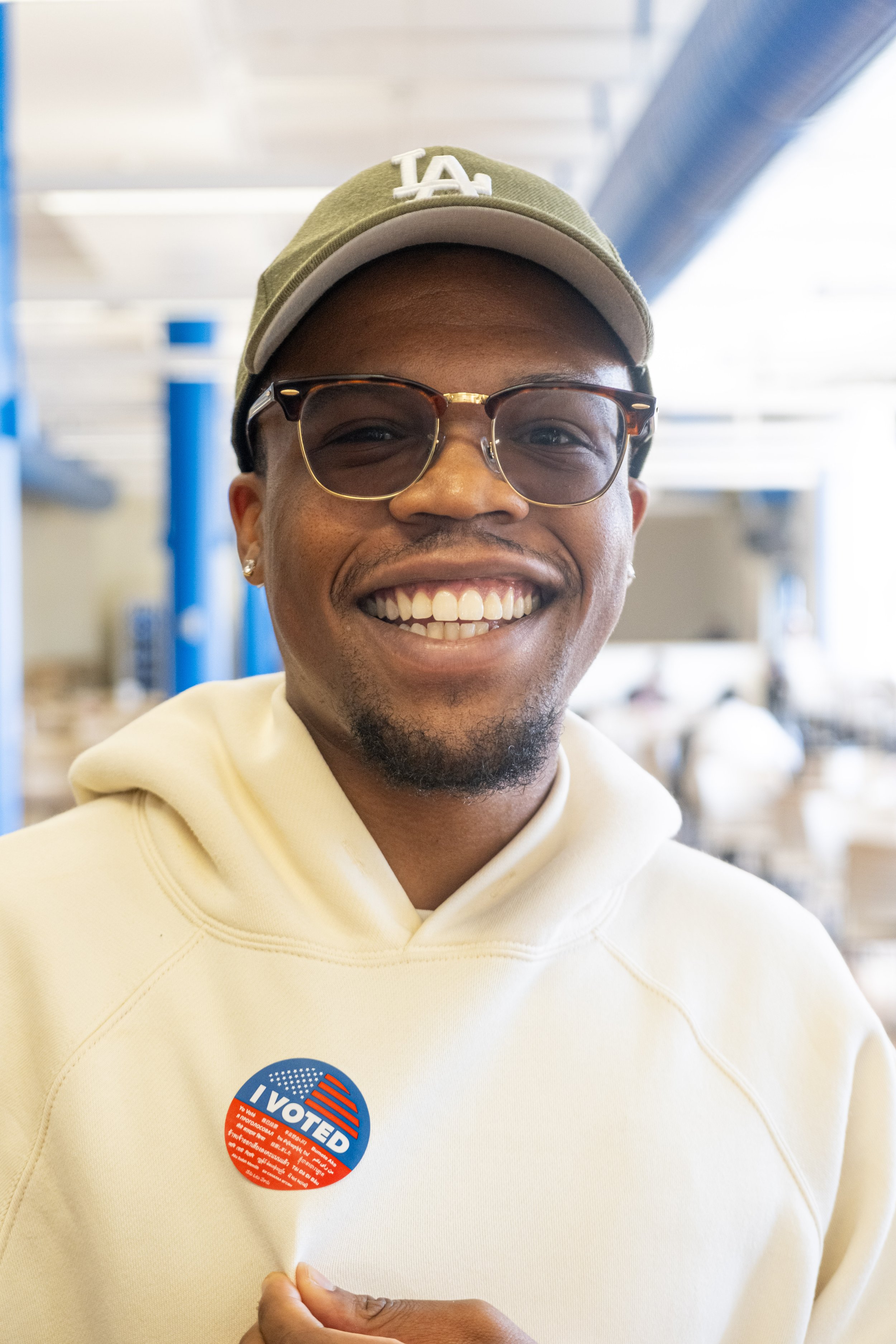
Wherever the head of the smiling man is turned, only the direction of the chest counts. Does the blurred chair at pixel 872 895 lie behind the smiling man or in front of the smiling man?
behind

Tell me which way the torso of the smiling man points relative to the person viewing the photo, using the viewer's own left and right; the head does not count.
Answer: facing the viewer

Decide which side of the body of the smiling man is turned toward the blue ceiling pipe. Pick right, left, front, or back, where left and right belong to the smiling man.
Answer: back

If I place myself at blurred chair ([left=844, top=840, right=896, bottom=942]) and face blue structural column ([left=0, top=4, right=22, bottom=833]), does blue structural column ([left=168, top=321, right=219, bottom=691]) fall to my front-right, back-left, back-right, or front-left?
front-right

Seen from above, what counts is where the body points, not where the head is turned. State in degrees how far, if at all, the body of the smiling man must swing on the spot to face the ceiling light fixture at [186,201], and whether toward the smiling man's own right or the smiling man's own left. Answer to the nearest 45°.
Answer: approximately 180°

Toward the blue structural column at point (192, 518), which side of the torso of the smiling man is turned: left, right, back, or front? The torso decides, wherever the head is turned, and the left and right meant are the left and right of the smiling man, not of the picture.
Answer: back

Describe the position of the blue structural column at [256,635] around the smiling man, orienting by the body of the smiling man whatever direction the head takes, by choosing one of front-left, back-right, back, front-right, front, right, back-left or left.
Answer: back

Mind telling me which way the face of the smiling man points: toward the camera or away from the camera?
toward the camera

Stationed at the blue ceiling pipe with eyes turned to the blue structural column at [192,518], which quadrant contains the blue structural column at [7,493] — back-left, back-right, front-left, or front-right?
front-left

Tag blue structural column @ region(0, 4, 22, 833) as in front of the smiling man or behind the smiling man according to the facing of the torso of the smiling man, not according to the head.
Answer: behind
